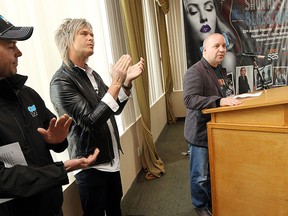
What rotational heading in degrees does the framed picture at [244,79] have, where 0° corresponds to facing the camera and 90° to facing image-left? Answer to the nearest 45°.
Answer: approximately 0°

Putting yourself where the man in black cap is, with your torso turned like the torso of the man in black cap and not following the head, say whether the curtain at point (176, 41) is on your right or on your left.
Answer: on your left

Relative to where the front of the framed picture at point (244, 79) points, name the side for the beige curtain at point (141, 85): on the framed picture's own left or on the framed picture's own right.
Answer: on the framed picture's own right

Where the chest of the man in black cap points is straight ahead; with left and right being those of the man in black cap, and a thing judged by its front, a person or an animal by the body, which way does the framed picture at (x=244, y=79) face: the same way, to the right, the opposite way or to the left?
to the right

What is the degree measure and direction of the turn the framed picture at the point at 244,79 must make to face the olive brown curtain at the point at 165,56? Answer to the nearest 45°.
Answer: approximately 135° to its right

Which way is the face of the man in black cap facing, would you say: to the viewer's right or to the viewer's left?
to the viewer's right

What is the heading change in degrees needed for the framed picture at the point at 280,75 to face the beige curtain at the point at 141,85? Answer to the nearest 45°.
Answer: approximately 45° to its right

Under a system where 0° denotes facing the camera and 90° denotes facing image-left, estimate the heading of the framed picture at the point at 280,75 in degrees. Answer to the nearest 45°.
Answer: approximately 0°

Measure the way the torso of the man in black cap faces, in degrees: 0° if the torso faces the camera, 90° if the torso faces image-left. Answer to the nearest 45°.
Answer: approximately 315°

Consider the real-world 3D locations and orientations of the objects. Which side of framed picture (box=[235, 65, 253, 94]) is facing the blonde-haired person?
front

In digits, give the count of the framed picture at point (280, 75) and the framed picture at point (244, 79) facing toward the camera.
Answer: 2

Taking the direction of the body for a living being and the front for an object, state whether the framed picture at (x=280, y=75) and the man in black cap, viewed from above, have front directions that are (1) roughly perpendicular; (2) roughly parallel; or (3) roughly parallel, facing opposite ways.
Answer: roughly perpendicular
